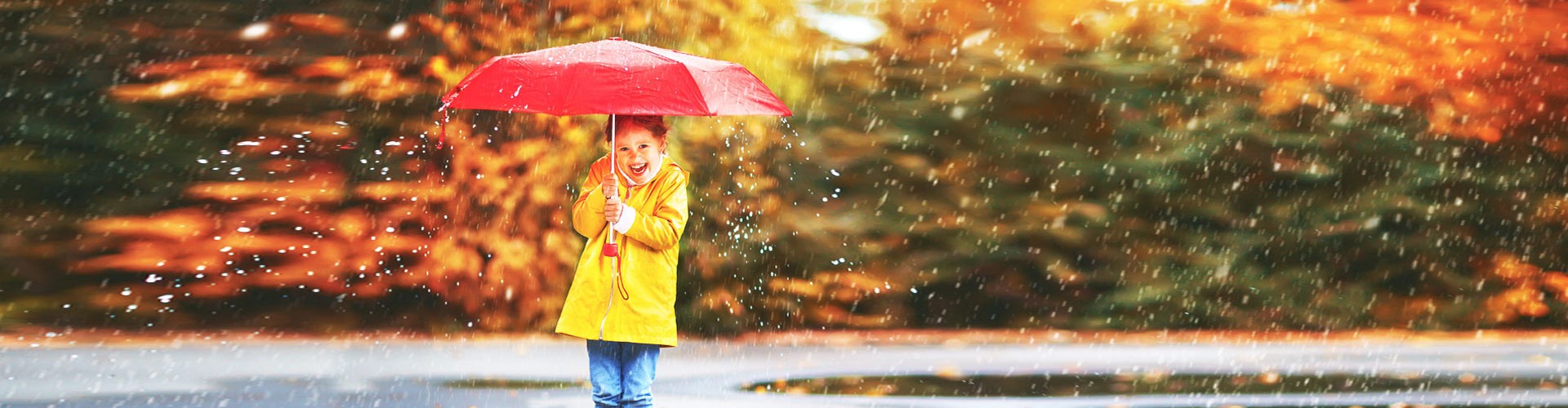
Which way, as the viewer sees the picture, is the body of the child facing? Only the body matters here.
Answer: toward the camera

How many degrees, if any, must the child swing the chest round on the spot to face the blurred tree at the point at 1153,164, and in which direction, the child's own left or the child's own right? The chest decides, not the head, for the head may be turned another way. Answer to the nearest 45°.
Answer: approximately 135° to the child's own left
